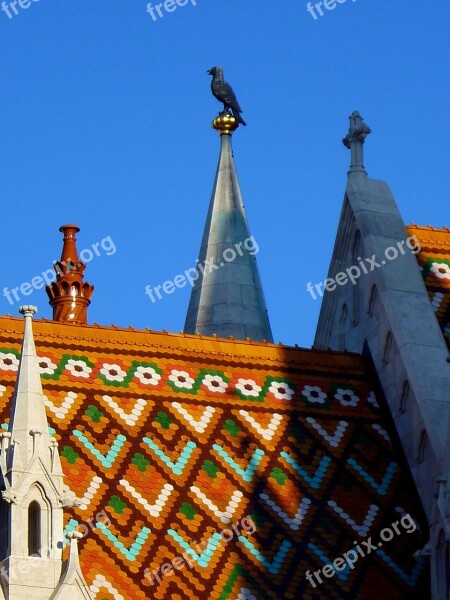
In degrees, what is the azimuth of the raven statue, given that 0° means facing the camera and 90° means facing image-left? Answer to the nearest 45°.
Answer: approximately 90°
